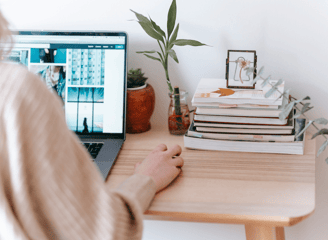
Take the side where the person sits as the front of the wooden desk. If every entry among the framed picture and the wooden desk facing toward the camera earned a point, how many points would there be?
2

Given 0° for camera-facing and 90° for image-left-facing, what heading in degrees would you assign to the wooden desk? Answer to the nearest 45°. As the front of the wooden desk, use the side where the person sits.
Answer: approximately 0°

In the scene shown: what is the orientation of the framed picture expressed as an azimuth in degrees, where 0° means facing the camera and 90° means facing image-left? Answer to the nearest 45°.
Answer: approximately 0°
